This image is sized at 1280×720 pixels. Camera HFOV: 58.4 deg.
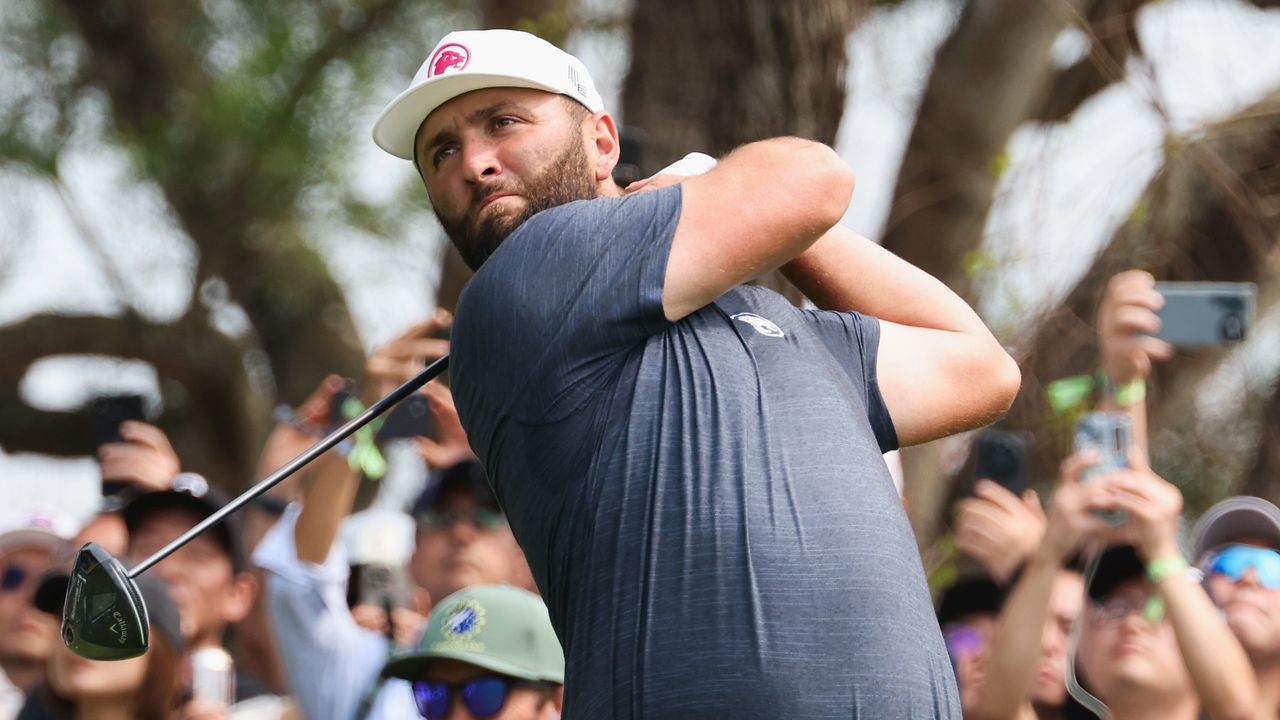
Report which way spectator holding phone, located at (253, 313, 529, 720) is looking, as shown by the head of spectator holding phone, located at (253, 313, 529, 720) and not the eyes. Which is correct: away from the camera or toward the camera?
toward the camera

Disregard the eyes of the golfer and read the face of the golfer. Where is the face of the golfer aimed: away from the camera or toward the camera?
toward the camera

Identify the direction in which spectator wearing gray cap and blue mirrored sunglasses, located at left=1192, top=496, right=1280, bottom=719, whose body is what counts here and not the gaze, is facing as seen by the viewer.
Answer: toward the camera

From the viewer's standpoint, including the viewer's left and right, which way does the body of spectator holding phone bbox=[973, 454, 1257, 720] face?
facing the viewer

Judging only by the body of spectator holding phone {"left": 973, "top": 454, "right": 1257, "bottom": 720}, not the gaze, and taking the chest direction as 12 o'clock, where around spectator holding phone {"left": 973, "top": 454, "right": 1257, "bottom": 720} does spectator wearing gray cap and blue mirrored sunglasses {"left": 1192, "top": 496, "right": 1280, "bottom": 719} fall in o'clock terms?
spectator wearing gray cap and blue mirrored sunglasses {"left": 1192, "top": 496, "right": 1280, "bottom": 719} is roughly at 8 o'clock from spectator holding phone {"left": 973, "top": 454, "right": 1257, "bottom": 720}.

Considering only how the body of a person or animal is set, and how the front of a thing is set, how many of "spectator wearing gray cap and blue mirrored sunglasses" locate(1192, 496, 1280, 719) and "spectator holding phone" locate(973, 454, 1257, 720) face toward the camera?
2

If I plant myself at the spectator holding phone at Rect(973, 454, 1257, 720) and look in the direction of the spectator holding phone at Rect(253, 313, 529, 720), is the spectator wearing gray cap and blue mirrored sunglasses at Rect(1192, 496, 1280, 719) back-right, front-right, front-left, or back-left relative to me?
back-right

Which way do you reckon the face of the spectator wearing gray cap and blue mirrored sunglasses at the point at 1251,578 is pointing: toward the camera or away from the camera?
toward the camera

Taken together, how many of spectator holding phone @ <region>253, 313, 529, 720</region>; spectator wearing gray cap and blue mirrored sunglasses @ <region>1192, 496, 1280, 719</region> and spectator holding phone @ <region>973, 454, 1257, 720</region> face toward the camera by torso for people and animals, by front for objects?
3
